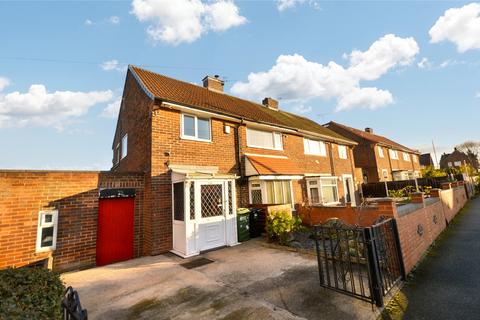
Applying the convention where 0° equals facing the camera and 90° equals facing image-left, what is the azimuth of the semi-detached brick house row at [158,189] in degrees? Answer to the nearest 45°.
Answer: approximately 315°

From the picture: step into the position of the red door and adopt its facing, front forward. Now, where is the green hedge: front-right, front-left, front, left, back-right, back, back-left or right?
front-right

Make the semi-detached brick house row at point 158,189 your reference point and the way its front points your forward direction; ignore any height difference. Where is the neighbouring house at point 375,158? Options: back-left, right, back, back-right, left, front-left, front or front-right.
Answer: left

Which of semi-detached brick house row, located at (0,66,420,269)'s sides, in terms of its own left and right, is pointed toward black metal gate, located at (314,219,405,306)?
front
